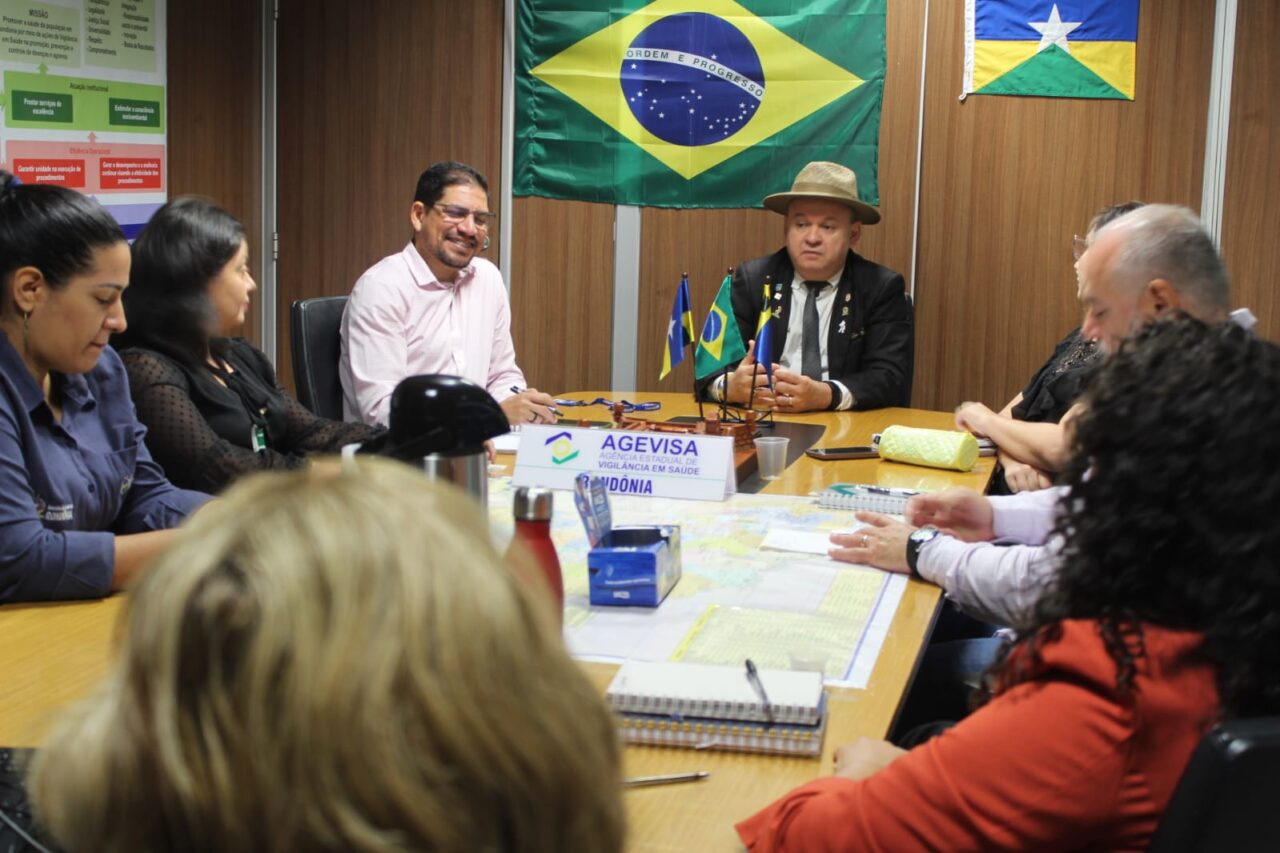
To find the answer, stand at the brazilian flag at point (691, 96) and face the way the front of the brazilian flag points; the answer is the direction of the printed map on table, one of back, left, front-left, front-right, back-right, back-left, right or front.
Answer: front

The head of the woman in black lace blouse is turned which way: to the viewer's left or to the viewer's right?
to the viewer's right

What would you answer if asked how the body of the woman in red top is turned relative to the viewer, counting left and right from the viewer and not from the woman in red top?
facing away from the viewer and to the left of the viewer

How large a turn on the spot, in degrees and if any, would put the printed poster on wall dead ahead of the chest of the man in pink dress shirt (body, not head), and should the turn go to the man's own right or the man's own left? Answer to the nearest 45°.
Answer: approximately 180°

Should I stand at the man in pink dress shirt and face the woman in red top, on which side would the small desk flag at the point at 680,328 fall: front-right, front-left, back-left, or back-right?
front-left

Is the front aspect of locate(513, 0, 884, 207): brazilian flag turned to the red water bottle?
yes

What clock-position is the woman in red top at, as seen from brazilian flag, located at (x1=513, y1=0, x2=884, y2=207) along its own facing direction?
The woman in red top is roughly at 12 o'clock from the brazilian flag.

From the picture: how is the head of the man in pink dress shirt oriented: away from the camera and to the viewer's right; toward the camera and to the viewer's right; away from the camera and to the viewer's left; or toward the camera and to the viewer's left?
toward the camera and to the viewer's right

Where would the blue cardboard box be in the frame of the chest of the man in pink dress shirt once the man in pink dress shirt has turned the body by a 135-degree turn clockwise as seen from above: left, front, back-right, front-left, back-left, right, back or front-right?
left

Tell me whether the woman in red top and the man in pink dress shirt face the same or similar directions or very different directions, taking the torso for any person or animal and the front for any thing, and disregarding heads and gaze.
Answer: very different directions

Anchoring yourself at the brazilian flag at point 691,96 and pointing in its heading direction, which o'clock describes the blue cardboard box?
The blue cardboard box is roughly at 12 o'clock from the brazilian flag.

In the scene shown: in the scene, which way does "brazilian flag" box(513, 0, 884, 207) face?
toward the camera

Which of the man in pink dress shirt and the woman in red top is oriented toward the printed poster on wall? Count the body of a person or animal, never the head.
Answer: the woman in red top

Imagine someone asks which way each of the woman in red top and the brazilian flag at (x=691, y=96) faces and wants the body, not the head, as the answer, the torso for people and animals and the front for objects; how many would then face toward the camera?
1

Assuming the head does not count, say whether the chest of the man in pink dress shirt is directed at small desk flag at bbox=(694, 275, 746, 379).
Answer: yes
